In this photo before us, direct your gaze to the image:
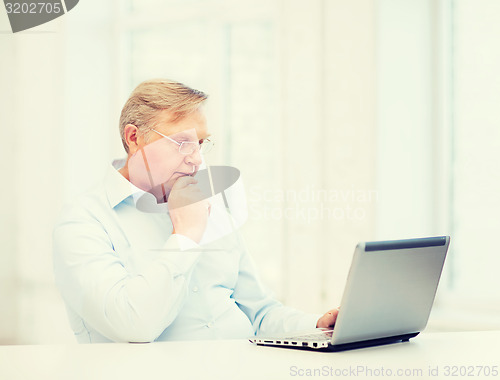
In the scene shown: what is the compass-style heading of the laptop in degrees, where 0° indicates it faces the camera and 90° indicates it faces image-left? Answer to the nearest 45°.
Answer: approximately 135°
